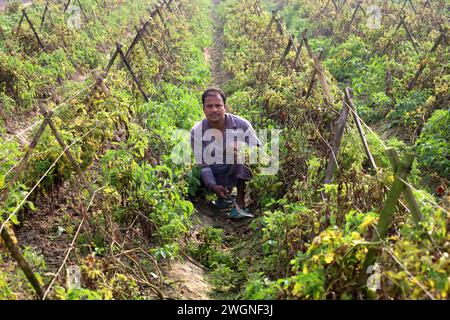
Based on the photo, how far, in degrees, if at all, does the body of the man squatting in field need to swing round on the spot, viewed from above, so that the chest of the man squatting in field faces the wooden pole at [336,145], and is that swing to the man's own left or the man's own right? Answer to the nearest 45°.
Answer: approximately 45° to the man's own left

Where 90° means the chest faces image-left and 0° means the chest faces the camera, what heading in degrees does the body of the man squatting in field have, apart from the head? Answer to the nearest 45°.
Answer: approximately 0°
